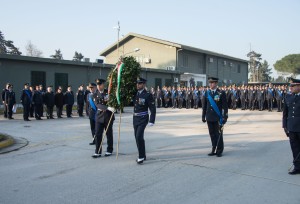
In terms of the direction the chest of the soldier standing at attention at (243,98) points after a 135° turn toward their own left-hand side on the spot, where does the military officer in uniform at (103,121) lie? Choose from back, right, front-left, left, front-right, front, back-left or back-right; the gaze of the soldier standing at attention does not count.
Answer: back-right

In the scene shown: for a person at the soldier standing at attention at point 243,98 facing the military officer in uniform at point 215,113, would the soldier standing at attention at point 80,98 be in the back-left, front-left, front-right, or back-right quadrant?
front-right

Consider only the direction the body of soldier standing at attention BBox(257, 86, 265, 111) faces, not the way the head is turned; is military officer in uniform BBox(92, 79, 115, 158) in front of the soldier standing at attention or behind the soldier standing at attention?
in front

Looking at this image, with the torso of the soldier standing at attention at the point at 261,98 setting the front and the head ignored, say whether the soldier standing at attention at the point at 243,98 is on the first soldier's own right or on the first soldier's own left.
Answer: on the first soldier's own right

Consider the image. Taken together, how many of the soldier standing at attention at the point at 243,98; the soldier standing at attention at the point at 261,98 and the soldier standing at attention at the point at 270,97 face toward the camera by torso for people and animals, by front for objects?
3

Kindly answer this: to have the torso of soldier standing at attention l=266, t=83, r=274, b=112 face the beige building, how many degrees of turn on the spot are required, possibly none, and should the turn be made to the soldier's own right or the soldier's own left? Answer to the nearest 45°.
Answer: approximately 135° to the soldier's own right

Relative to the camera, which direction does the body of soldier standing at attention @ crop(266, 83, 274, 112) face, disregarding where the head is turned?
toward the camera

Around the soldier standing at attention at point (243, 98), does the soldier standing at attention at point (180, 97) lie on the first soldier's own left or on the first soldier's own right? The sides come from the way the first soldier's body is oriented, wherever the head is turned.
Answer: on the first soldier's own right

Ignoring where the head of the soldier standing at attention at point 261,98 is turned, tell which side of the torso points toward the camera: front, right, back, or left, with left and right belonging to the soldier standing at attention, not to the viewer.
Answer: front

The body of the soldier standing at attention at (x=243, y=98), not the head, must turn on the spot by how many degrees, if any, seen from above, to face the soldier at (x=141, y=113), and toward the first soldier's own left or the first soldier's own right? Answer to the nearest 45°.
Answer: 0° — they already face them

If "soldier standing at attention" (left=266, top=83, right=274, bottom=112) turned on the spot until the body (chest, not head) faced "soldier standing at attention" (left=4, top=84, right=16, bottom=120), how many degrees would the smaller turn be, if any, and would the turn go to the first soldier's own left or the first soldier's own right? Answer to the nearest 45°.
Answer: approximately 45° to the first soldier's own right

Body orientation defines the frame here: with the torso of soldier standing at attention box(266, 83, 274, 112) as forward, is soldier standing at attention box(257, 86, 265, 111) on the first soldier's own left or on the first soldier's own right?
on the first soldier's own right

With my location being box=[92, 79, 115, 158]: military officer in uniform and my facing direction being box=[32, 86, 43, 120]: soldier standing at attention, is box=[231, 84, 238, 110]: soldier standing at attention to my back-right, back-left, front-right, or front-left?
front-right

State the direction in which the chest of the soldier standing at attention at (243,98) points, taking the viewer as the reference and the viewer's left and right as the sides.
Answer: facing the viewer
